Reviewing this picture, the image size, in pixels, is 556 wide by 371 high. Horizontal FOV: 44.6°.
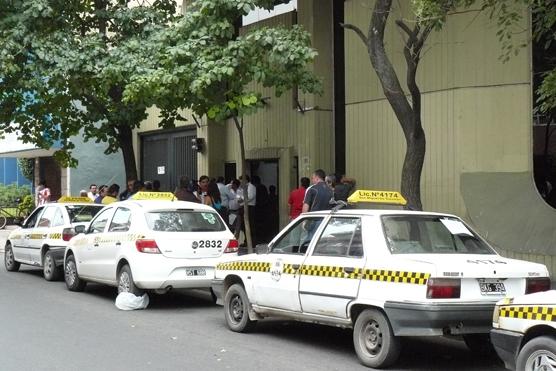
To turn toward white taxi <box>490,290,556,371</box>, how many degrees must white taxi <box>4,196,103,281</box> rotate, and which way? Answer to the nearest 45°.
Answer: approximately 135° to its left

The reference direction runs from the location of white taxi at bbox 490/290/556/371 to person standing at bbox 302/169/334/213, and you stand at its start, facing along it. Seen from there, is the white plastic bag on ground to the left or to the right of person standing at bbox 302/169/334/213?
left

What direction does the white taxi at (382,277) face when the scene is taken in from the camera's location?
facing away from the viewer and to the left of the viewer

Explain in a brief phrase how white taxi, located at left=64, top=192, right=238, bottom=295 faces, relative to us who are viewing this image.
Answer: facing away from the viewer and to the left of the viewer

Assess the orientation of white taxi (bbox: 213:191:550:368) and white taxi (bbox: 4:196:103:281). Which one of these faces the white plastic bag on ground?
white taxi (bbox: 213:191:550:368)

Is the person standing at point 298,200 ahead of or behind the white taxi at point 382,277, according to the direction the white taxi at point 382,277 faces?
ahead

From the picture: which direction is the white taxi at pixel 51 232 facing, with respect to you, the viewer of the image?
facing away from the viewer and to the left of the viewer

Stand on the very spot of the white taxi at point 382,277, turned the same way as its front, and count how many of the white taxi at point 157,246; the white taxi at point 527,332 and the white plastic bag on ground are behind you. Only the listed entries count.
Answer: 1

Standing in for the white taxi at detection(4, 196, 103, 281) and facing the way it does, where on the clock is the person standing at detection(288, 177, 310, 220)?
The person standing is roughly at 5 o'clock from the white taxi.

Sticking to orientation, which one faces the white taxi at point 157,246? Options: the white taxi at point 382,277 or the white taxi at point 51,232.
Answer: the white taxi at point 382,277

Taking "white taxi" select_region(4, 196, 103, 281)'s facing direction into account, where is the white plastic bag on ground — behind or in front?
behind

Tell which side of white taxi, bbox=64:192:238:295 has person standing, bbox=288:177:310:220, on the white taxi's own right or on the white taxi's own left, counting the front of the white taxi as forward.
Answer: on the white taxi's own right

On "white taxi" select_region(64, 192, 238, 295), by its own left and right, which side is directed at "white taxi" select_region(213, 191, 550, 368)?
back
